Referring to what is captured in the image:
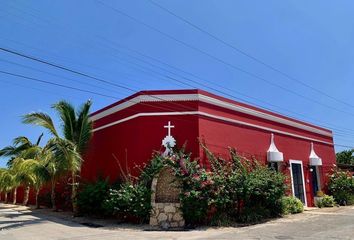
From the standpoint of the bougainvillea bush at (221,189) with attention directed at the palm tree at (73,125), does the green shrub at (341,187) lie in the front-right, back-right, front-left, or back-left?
back-right

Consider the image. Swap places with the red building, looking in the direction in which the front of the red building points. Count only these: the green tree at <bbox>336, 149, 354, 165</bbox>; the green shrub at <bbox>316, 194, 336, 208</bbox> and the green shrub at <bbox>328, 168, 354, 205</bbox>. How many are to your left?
3

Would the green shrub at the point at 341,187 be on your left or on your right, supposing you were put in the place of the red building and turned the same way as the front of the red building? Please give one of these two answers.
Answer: on your left

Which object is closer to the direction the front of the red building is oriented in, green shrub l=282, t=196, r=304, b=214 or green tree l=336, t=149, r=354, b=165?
the green shrub
